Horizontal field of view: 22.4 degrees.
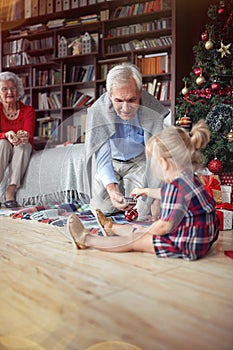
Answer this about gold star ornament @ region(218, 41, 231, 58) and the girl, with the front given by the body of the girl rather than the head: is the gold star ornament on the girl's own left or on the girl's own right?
on the girl's own right

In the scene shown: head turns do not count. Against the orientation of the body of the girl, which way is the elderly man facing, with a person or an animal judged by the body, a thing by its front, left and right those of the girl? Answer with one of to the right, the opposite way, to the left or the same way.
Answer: to the left

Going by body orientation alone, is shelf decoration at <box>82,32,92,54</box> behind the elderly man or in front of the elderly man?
behind

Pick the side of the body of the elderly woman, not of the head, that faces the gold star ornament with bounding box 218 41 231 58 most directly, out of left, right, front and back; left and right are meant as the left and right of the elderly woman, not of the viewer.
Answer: left

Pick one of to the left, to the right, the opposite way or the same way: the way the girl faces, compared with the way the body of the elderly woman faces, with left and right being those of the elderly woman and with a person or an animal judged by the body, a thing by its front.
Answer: to the right

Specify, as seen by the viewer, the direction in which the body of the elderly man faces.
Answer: toward the camera

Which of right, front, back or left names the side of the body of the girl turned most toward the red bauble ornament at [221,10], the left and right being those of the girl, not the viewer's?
right

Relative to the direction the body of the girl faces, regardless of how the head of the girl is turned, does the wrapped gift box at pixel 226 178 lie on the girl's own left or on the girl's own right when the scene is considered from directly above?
on the girl's own right

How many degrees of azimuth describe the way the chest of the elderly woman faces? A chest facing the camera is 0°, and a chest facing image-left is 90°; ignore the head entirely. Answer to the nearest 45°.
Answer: approximately 0°

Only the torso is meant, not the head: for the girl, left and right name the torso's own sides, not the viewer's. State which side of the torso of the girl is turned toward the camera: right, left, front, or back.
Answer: left
